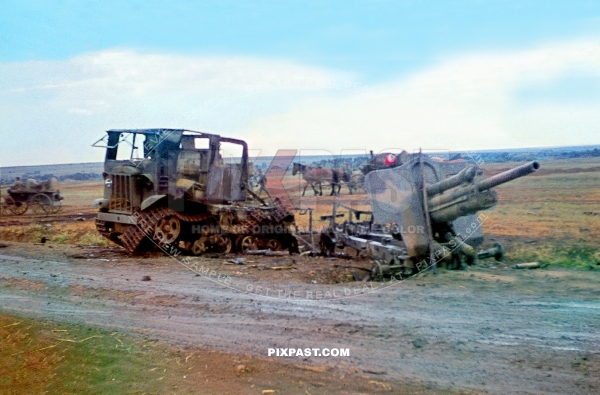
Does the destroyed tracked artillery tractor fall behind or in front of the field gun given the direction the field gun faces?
behind

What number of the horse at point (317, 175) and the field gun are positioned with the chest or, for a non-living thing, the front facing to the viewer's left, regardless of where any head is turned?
1

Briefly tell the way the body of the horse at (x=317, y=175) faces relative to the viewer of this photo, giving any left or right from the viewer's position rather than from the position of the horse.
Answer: facing to the left of the viewer

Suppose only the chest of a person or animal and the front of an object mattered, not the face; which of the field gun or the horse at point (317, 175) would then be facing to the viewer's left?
the horse

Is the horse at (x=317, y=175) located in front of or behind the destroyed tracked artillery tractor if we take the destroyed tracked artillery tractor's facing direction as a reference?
behind

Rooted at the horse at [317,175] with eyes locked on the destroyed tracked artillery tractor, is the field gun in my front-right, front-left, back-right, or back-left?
front-left

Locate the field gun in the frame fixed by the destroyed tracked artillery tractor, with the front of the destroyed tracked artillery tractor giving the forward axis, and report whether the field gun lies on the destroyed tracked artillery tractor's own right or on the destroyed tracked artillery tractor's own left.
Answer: on the destroyed tracked artillery tractor's own left

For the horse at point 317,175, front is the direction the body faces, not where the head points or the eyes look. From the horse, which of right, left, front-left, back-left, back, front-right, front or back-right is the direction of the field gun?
left

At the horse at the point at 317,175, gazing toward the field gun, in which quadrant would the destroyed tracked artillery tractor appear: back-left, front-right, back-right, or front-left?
front-right

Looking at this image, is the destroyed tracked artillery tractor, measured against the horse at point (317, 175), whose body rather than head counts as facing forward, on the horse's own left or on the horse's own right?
on the horse's own left

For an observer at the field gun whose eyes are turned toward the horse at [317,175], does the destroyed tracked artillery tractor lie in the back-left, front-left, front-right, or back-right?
front-left
